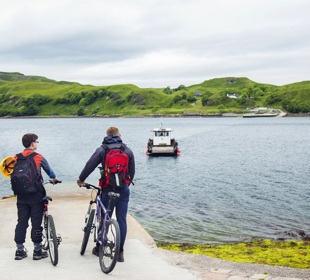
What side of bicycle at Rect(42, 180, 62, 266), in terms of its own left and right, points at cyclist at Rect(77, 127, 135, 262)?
right

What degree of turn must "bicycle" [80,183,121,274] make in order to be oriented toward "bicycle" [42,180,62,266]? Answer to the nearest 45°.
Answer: approximately 45° to its left

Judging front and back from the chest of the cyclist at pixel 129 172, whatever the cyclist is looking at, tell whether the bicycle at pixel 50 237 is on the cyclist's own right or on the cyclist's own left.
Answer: on the cyclist's own left

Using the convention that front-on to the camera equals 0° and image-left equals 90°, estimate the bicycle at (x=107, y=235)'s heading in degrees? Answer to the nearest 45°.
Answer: approximately 135°

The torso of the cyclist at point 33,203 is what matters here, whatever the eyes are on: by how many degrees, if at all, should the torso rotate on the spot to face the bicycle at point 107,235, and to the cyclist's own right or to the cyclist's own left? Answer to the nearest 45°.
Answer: approximately 90° to the cyclist's own right

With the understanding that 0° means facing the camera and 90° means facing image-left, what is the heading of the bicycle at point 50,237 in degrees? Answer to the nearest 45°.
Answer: approximately 180°

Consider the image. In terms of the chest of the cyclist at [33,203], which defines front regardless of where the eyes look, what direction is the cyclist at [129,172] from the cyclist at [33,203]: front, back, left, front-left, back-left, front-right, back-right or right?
front-right

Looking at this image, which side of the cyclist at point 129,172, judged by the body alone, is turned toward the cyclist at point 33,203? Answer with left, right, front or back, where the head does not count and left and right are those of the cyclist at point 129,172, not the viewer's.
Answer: left

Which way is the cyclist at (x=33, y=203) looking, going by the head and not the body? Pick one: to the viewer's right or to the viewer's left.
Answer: to the viewer's right

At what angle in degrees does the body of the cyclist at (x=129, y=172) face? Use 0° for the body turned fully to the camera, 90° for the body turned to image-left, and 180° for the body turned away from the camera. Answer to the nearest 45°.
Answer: approximately 180°

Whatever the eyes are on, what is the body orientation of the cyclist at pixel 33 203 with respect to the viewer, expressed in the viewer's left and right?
facing away from the viewer and to the right of the viewer

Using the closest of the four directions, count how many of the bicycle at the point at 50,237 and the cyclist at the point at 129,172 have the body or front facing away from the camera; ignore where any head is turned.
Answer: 2
